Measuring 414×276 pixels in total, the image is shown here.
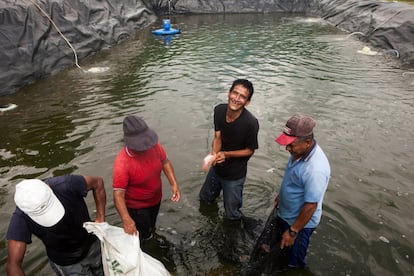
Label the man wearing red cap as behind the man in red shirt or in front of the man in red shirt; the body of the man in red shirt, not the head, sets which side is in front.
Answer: in front

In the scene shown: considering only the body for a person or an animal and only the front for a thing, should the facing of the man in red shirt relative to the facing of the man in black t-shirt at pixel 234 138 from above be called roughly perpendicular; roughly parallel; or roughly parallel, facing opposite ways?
roughly perpendicular

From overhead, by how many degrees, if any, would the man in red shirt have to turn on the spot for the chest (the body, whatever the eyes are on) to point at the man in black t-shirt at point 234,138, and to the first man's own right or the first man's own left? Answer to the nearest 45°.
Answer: approximately 45° to the first man's own left

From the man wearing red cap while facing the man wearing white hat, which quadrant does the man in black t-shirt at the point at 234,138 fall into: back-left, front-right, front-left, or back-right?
front-right

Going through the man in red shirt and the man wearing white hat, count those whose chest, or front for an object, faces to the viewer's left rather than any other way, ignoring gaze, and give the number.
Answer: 0

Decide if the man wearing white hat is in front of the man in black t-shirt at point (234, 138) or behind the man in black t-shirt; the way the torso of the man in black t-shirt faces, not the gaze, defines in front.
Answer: in front

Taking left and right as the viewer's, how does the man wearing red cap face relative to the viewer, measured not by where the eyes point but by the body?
facing the viewer and to the left of the viewer

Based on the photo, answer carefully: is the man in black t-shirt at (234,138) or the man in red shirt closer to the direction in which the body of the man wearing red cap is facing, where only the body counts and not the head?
the man in red shirt

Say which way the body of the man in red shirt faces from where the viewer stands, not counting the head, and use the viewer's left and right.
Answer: facing the viewer and to the right of the viewer

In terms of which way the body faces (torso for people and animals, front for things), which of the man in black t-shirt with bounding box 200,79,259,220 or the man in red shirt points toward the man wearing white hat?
the man in black t-shirt

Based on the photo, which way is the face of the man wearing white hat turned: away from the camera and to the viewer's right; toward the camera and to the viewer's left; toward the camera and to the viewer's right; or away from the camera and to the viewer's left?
toward the camera and to the viewer's right
